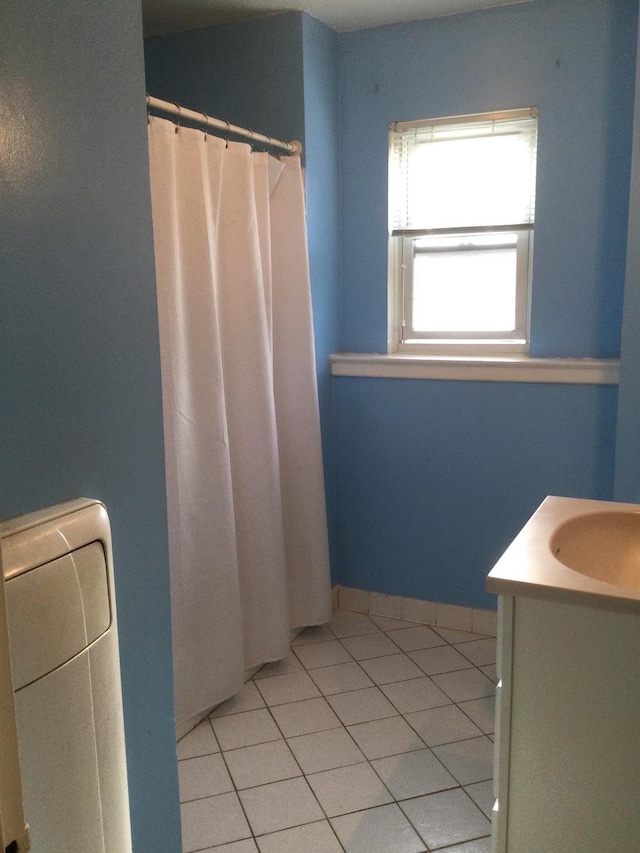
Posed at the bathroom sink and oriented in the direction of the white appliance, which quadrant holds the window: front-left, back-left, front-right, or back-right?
back-right

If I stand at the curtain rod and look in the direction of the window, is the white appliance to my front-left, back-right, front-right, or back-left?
back-right

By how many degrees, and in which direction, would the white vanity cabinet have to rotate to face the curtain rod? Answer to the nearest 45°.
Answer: approximately 45° to its right

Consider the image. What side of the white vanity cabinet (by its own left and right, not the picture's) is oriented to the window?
right

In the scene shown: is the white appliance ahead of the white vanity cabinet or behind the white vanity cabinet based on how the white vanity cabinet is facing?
ahead

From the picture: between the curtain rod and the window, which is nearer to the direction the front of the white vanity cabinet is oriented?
the curtain rod

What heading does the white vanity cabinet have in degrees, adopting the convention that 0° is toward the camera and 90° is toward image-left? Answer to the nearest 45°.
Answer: approximately 90°

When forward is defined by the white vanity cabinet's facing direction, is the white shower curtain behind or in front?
in front

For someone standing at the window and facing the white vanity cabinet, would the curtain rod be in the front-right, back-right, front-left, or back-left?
front-right

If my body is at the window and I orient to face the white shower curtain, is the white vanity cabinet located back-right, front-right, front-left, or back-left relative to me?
front-left

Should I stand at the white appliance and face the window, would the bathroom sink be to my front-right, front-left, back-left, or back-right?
front-right
